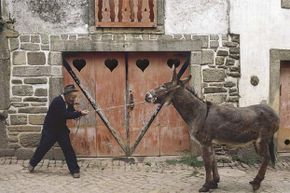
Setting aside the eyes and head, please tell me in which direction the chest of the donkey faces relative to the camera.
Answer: to the viewer's left

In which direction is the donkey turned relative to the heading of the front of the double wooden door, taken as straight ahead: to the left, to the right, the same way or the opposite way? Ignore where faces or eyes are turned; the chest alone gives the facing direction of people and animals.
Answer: to the right

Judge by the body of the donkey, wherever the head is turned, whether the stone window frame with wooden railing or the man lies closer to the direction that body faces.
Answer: the man

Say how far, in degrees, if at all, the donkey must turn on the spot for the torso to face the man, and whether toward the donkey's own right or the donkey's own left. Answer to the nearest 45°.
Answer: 0° — it already faces them

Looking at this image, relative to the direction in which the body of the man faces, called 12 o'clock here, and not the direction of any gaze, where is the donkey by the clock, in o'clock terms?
The donkey is roughly at 1 o'clock from the man.

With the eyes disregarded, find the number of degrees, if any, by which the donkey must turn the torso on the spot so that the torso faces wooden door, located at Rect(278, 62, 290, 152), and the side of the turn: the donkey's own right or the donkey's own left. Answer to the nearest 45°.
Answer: approximately 135° to the donkey's own right

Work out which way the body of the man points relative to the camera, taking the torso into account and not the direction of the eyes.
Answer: to the viewer's right

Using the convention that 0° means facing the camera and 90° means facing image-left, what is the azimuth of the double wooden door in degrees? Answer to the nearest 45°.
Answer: approximately 0°

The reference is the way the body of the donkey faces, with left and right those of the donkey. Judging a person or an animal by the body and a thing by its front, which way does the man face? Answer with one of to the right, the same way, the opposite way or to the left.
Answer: the opposite way
